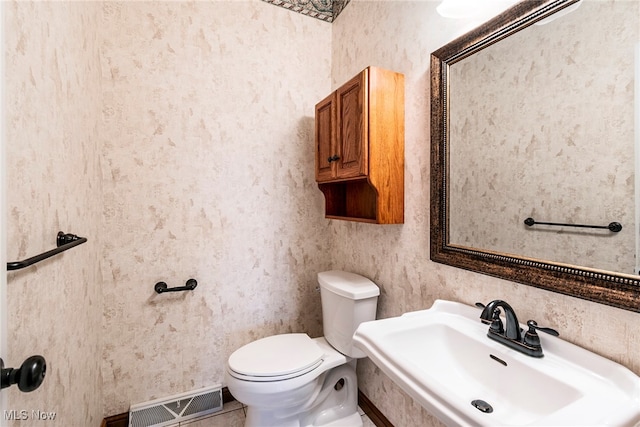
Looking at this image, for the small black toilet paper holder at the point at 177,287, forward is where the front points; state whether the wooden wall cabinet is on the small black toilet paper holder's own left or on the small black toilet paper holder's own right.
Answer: on the small black toilet paper holder's own left

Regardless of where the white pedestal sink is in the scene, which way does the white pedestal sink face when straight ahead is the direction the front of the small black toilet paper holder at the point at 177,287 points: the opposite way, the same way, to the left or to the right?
to the right

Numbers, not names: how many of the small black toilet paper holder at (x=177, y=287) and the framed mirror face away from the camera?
0

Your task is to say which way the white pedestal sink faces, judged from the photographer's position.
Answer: facing the viewer and to the left of the viewer

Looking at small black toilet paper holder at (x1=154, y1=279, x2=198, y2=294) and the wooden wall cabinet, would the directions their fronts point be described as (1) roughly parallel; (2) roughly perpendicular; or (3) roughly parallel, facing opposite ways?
roughly perpendicular

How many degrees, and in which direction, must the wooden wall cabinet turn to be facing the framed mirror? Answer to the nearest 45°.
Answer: approximately 90° to its left

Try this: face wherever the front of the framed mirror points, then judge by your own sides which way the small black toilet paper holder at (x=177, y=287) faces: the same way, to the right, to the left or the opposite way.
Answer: to the left
